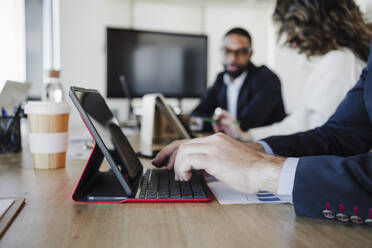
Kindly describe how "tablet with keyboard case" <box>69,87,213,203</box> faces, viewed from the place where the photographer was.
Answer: facing to the right of the viewer

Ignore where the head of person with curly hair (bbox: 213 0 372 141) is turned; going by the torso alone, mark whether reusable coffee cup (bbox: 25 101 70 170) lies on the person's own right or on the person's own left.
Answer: on the person's own left

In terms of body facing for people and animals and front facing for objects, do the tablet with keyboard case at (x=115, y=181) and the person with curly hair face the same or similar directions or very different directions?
very different directions

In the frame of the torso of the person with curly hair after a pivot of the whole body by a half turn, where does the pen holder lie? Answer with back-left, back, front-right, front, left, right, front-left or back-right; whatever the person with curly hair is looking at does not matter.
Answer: back-right

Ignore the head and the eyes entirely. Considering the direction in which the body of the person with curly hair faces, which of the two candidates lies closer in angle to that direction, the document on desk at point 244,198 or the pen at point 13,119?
the pen

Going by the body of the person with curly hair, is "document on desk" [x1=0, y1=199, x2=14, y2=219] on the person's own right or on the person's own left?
on the person's own left

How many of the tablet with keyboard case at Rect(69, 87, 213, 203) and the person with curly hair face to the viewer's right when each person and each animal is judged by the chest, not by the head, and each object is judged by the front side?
1

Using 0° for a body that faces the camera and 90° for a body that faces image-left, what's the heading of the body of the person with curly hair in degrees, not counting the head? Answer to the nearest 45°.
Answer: approximately 90°

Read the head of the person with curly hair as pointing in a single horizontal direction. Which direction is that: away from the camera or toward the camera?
away from the camera
